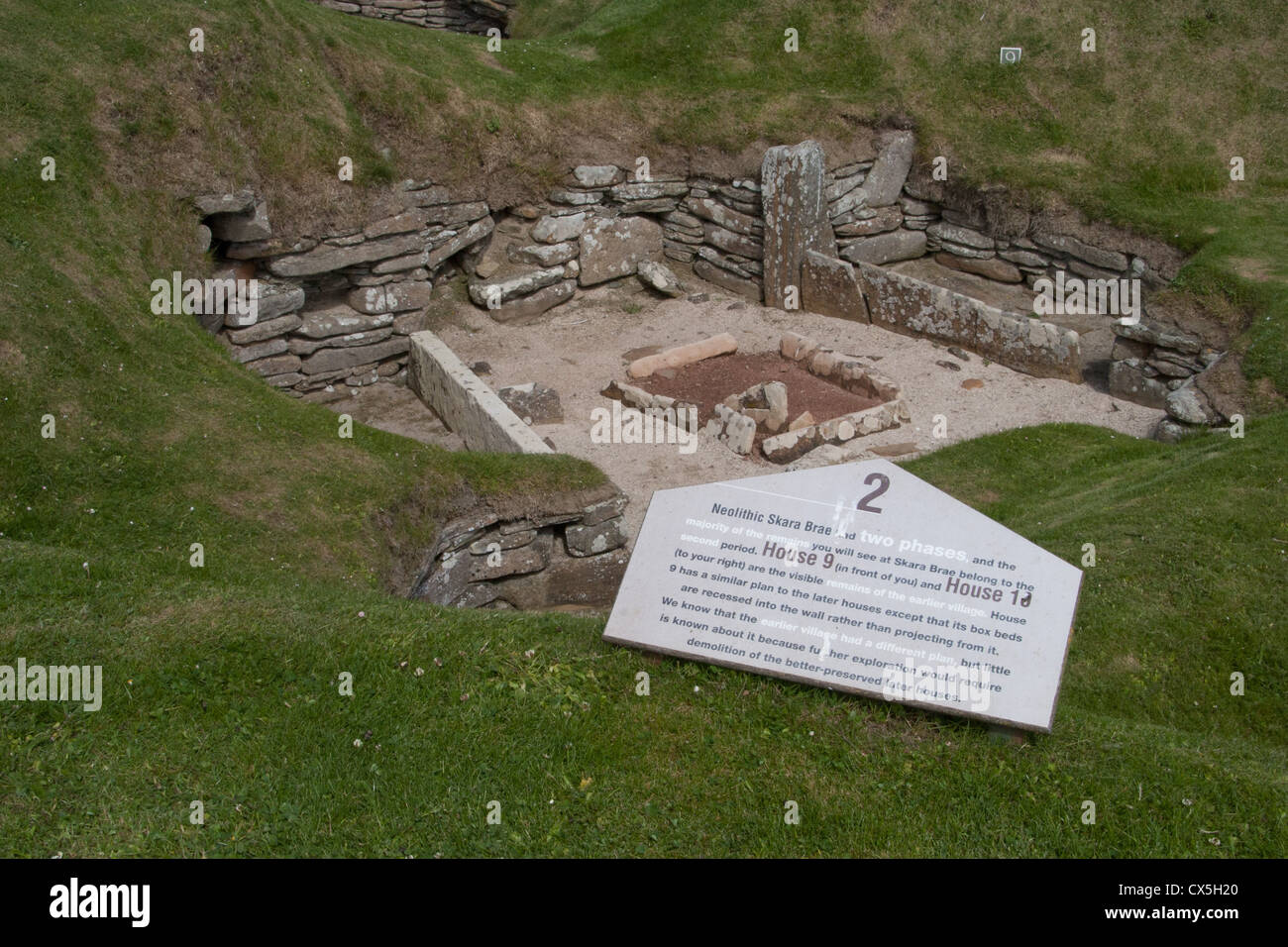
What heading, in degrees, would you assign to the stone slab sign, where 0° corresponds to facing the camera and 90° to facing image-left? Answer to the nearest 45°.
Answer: approximately 0°

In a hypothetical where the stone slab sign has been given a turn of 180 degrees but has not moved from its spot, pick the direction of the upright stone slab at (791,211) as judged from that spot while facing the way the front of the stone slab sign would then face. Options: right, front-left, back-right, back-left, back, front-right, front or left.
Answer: front

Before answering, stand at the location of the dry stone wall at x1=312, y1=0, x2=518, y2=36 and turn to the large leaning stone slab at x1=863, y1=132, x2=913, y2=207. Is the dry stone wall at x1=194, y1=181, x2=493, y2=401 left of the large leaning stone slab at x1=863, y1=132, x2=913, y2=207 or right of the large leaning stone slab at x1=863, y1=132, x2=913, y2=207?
right

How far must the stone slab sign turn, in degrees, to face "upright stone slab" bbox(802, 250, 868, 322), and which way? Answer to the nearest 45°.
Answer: approximately 180°

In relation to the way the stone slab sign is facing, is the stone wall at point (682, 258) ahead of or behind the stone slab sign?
behind

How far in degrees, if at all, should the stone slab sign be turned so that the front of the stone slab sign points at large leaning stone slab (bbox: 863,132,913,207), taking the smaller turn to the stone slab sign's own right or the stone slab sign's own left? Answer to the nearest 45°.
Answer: approximately 180°
